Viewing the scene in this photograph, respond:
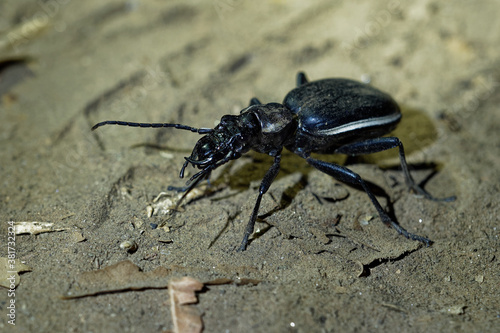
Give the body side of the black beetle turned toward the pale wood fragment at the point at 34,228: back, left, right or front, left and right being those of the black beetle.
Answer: front

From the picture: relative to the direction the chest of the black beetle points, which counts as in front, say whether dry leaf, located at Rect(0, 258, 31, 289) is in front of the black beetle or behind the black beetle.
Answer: in front

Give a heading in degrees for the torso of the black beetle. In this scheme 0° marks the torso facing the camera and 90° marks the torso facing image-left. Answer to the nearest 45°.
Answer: approximately 45°

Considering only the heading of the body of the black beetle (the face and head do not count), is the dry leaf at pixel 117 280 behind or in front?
in front
